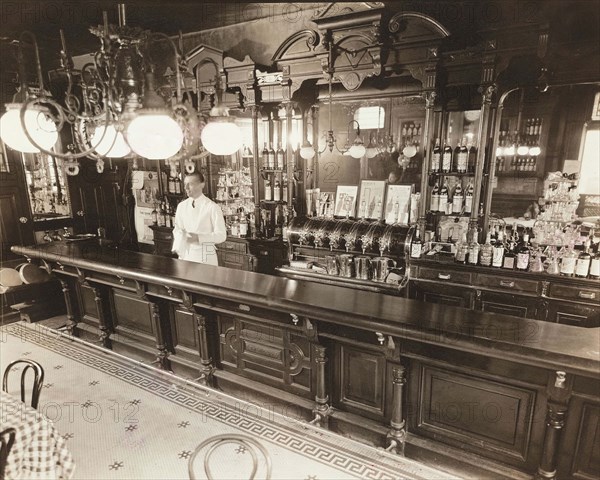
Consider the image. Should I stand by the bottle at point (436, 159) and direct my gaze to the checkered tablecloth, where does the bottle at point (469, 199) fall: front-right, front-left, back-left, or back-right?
back-left

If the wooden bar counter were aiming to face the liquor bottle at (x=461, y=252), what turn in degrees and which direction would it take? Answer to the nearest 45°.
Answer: approximately 180°

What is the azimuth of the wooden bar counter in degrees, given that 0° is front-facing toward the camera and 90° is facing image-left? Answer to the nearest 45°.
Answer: approximately 45°

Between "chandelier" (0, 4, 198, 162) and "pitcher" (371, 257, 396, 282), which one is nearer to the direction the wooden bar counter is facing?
the chandelier

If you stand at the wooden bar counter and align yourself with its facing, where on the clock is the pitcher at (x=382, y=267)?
The pitcher is roughly at 5 o'clock from the wooden bar counter.

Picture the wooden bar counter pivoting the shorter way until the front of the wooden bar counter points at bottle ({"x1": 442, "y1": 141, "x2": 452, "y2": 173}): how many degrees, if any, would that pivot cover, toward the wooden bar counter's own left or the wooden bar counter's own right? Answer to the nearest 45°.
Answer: approximately 180°

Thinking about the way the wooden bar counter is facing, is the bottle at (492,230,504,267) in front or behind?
behind

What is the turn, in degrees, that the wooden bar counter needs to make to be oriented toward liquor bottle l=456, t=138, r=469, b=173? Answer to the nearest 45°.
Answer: approximately 180°

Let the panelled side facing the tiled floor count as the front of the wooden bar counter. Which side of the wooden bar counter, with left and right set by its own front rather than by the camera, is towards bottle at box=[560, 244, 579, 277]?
back

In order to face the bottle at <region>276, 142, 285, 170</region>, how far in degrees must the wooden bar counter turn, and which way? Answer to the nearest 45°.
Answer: approximately 135° to its right
